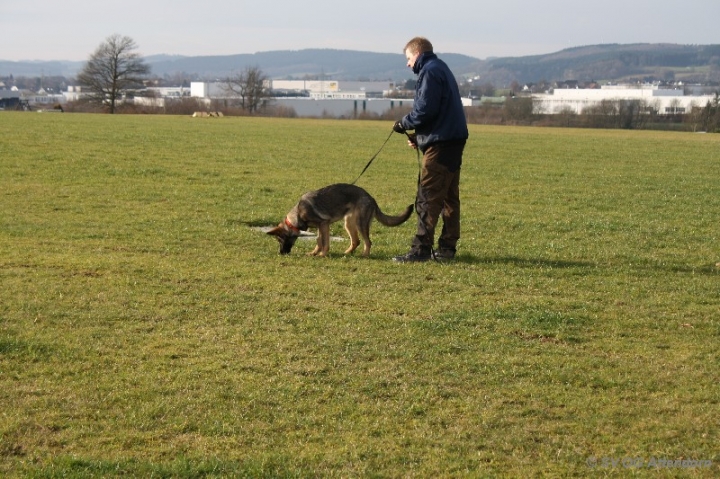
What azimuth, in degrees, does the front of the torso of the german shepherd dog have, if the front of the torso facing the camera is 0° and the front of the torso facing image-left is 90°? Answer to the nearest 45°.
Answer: approximately 90°

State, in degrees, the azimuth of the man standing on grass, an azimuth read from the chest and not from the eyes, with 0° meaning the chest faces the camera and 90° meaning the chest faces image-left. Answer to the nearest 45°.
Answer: approximately 90°

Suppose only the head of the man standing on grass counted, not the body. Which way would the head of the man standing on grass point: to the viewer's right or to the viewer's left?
to the viewer's left

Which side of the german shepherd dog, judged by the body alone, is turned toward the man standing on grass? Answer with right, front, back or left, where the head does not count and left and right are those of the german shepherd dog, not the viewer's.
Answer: back

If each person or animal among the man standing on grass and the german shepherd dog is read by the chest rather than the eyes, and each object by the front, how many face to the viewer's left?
2

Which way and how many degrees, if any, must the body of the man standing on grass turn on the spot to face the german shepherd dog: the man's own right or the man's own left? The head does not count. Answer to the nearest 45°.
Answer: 0° — they already face it
